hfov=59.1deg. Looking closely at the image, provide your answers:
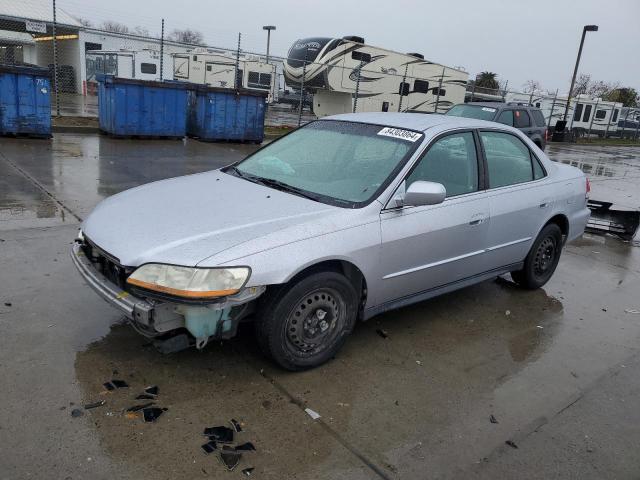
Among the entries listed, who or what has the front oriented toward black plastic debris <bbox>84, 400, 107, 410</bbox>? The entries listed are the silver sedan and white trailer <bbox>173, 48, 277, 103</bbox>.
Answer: the silver sedan

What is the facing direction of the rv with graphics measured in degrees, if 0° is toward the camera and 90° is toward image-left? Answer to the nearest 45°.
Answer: approximately 45°

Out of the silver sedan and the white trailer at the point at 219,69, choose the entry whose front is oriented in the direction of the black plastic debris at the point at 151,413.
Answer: the silver sedan

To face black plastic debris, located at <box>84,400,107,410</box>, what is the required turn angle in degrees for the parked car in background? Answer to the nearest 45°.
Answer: approximately 45° to its left

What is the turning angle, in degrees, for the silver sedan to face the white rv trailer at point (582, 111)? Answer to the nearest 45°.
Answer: approximately 180°

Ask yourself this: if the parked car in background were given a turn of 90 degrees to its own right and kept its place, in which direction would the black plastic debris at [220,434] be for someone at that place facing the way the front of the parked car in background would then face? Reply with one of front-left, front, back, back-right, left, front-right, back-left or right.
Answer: back-left

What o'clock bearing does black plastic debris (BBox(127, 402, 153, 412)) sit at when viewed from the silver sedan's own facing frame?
The black plastic debris is roughly at 12 o'clock from the silver sedan.

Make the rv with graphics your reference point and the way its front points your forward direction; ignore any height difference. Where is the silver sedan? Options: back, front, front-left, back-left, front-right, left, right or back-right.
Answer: front-left

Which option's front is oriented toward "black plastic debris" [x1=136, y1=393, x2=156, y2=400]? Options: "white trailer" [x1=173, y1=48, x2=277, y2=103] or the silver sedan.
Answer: the silver sedan

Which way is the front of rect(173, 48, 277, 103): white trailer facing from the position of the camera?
facing to the left of the viewer

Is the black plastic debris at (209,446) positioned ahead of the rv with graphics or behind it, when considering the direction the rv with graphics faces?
ahead

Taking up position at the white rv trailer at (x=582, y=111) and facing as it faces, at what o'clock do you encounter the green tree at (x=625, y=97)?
The green tree is roughly at 5 o'clock from the white rv trailer.

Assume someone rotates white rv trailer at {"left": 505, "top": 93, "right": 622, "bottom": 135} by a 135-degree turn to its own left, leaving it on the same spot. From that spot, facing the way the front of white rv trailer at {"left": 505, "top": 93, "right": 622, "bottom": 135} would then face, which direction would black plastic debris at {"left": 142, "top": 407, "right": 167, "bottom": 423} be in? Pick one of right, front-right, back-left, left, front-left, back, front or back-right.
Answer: right

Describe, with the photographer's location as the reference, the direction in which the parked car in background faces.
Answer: facing the viewer and to the left of the viewer

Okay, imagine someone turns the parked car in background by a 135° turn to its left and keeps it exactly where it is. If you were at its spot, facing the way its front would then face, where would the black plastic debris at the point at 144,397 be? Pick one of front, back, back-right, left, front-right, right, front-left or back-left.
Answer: right

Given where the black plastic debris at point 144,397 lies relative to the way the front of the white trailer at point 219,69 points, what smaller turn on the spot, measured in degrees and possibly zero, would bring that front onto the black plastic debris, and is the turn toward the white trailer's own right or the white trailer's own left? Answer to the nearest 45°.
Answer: approximately 90° to the white trailer's own left

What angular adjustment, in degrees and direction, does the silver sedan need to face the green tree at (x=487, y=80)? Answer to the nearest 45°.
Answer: approximately 135° to its right

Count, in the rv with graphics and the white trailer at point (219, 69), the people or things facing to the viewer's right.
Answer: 0

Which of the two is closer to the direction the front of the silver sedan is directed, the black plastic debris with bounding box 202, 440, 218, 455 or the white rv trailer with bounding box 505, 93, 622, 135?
the black plastic debris

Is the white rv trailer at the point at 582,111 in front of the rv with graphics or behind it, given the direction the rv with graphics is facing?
behind
